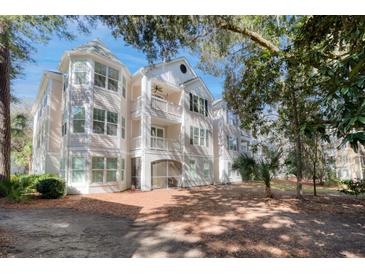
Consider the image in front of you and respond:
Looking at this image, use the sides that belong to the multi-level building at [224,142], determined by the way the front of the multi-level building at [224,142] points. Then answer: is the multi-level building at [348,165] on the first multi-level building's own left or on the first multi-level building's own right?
on the first multi-level building's own left

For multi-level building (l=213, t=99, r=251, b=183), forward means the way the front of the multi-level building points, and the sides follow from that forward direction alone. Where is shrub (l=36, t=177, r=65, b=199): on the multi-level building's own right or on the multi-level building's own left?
on the multi-level building's own right

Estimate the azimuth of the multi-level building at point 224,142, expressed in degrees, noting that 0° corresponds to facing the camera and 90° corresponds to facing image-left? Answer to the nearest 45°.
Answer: approximately 315°

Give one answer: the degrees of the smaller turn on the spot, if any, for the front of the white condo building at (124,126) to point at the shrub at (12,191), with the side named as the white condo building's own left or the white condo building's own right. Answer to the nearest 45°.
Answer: approximately 90° to the white condo building's own right
